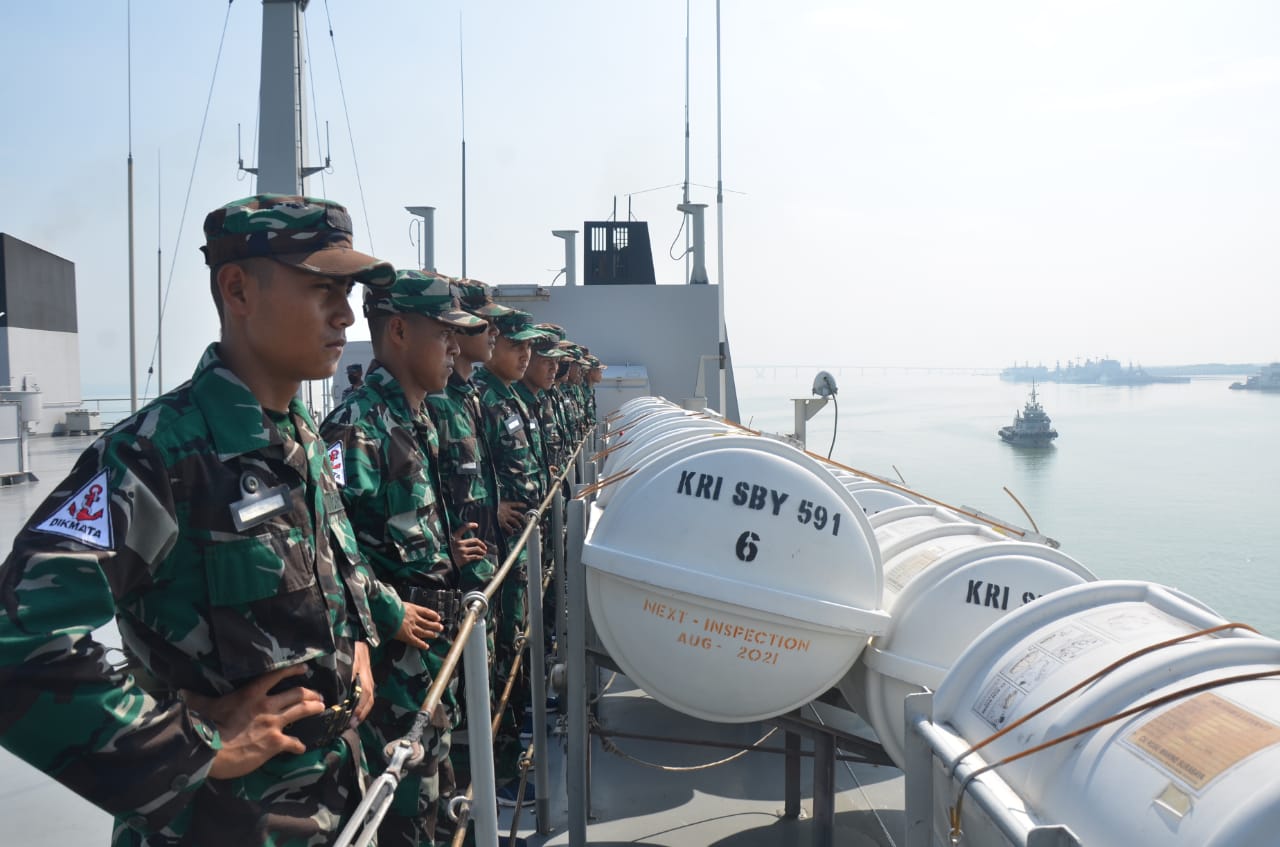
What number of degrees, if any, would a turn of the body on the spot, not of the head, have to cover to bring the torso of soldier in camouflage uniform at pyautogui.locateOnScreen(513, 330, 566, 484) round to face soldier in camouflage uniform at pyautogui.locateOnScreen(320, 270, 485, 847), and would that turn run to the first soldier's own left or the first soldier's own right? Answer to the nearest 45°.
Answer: approximately 45° to the first soldier's own right

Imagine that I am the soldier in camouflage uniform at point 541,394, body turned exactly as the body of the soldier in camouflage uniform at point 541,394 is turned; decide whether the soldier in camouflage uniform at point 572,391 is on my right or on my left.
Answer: on my left

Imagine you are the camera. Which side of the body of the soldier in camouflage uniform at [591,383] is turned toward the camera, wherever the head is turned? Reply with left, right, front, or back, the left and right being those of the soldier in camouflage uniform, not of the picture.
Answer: right

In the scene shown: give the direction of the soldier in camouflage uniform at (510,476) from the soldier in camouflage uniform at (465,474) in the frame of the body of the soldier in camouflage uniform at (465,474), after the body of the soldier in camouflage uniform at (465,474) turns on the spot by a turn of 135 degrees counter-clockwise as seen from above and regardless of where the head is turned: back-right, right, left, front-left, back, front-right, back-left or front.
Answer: front-right

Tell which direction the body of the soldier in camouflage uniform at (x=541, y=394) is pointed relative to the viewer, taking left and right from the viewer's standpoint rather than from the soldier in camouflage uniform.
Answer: facing the viewer and to the right of the viewer

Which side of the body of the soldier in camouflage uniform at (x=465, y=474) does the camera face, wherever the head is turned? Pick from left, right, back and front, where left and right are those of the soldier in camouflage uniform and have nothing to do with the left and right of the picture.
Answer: right

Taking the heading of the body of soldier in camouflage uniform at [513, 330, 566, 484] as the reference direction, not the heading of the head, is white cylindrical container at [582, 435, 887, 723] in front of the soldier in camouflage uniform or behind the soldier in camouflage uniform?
in front

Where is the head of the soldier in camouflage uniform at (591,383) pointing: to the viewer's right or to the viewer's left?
to the viewer's right

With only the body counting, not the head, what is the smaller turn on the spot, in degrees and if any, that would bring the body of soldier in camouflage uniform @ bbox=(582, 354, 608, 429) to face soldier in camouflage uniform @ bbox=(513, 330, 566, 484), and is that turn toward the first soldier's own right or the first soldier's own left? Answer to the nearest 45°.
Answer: approximately 90° to the first soldier's own right

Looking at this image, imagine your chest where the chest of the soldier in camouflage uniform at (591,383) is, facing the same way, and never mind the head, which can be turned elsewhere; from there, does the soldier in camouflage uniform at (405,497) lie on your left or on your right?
on your right

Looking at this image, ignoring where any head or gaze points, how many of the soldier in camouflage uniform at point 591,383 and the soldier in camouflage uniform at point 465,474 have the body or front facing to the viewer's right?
2

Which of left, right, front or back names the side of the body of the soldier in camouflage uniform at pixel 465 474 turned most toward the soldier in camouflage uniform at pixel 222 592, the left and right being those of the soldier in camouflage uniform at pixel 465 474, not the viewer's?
right

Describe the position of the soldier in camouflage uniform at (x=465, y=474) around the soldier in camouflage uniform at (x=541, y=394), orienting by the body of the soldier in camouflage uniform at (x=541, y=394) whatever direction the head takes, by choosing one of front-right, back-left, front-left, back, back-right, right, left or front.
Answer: front-right

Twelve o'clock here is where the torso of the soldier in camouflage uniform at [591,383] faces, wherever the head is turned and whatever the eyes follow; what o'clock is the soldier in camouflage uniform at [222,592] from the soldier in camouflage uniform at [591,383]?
the soldier in camouflage uniform at [222,592] is roughly at 3 o'clock from the soldier in camouflage uniform at [591,383].

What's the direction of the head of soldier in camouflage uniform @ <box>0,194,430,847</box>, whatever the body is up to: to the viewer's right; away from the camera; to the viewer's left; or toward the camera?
to the viewer's right

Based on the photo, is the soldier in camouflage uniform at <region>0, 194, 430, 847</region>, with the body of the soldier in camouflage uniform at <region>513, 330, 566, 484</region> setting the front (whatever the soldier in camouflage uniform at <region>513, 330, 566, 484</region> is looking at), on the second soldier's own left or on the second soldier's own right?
on the second soldier's own right
